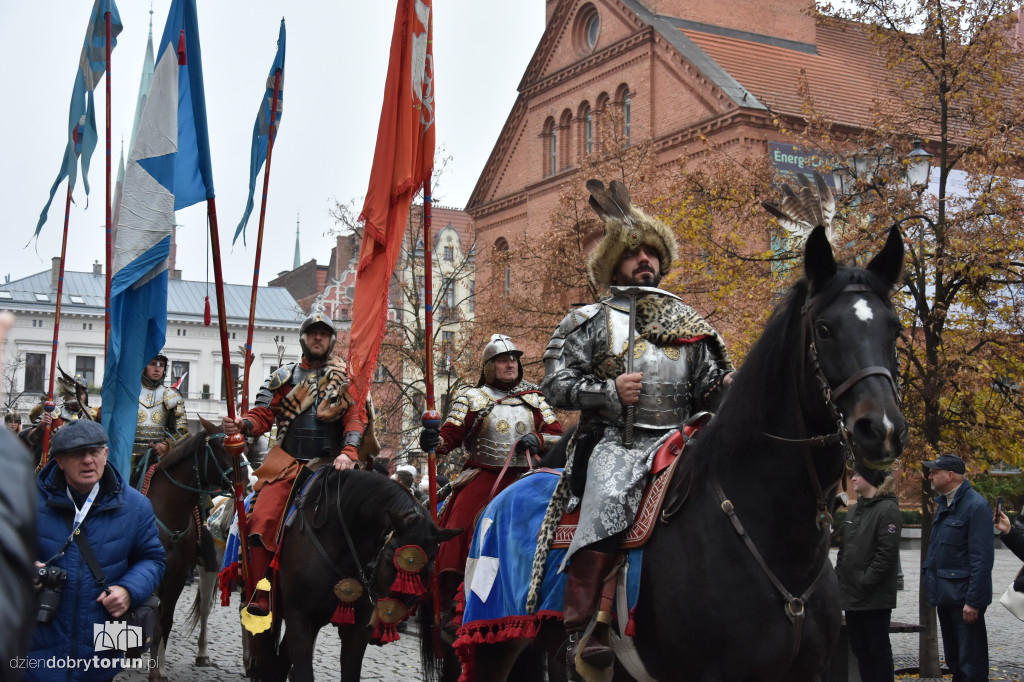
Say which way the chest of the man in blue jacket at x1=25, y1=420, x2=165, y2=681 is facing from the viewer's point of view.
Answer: toward the camera

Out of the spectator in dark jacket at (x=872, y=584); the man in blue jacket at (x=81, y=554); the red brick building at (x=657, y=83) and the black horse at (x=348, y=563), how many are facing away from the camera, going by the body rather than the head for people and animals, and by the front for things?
0

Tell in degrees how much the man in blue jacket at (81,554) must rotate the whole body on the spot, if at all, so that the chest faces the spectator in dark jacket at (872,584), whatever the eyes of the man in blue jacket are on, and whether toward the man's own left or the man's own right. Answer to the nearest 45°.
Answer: approximately 90° to the man's own left

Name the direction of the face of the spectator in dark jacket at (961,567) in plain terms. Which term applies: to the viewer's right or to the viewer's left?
to the viewer's left

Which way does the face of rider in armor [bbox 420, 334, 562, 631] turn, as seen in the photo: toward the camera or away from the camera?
toward the camera

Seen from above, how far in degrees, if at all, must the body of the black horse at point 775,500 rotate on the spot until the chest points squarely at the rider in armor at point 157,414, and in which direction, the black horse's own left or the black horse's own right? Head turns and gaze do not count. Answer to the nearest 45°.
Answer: approximately 180°

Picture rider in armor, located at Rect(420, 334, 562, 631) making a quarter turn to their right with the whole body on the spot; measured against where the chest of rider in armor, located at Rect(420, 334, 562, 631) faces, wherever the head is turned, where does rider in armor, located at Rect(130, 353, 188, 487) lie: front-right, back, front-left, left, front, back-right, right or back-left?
right

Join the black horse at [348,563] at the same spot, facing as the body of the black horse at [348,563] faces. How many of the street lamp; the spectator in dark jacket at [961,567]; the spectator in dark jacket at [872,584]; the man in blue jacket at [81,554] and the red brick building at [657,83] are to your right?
1

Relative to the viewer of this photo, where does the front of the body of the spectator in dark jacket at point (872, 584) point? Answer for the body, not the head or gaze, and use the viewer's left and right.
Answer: facing the viewer and to the left of the viewer

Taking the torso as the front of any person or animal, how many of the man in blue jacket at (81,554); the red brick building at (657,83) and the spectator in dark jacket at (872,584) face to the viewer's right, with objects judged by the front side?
0

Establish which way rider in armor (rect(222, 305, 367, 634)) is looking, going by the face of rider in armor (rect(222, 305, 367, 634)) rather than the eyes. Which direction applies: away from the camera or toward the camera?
toward the camera

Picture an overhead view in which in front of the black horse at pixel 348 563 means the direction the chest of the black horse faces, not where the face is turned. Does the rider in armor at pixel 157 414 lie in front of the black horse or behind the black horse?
behind

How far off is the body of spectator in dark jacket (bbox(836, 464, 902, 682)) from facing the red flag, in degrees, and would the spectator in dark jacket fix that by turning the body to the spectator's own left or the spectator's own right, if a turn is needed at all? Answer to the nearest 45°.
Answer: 0° — they already face it

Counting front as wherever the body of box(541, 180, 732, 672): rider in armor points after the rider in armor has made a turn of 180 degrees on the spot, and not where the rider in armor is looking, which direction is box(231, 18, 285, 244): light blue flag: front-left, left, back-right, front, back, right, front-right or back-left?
front

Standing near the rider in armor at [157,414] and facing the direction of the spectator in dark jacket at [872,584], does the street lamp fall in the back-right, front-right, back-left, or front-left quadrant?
front-left

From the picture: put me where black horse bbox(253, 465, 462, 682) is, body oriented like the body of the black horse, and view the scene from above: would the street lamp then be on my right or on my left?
on my left
